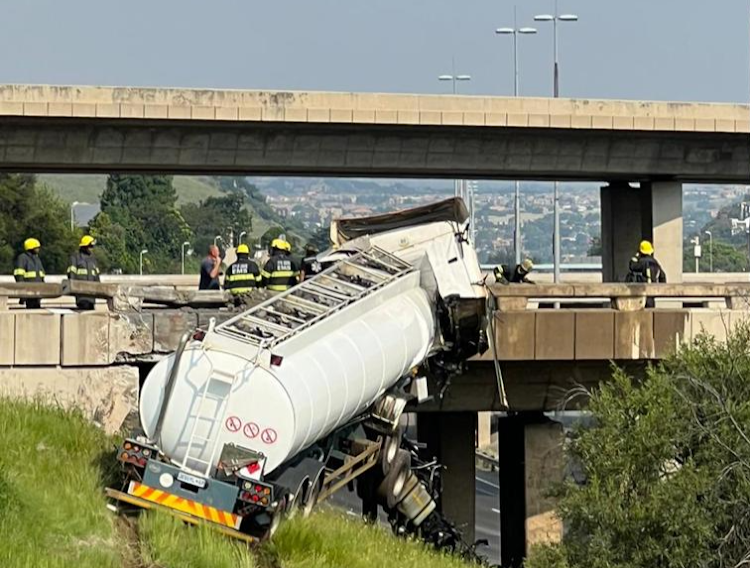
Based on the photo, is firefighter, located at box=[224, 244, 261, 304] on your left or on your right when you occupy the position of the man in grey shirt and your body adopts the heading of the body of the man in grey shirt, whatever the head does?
on your right

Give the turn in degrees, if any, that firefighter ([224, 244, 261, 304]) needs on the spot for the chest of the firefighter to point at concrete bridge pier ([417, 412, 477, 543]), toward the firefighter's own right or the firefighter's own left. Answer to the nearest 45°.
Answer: approximately 45° to the firefighter's own right

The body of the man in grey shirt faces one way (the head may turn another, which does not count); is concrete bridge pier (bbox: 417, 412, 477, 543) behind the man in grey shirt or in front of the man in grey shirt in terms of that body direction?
in front

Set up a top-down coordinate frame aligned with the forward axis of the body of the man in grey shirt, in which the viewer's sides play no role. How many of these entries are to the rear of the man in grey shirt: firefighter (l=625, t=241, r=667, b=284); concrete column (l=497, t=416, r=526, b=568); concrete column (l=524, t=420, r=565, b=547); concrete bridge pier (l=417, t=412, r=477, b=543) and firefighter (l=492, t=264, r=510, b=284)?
0

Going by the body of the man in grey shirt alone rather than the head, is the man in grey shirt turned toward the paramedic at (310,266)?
no

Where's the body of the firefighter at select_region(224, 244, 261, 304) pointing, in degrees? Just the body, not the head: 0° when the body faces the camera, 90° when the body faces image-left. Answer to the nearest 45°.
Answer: approximately 180°

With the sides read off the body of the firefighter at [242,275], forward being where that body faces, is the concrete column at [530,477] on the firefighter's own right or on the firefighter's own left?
on the firefighter's own right

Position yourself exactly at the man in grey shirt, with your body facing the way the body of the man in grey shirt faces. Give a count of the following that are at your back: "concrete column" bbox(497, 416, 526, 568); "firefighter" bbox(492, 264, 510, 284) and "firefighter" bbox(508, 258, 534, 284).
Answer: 0
